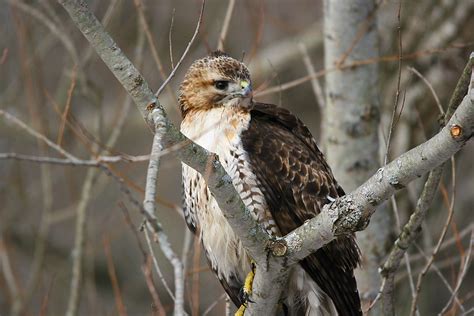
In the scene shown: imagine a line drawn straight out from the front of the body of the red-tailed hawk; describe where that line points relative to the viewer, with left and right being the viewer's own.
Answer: facing the viewer and to the left of the viewer
